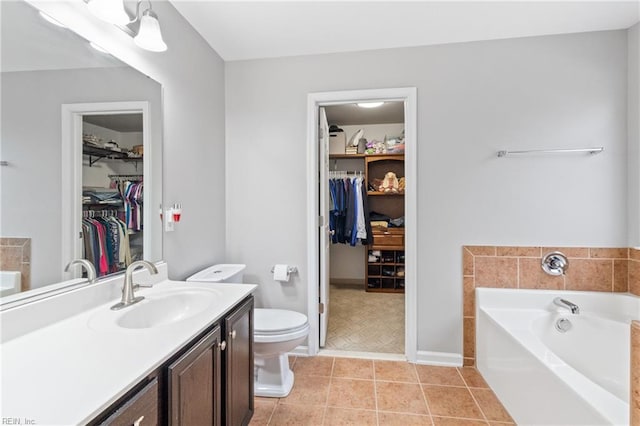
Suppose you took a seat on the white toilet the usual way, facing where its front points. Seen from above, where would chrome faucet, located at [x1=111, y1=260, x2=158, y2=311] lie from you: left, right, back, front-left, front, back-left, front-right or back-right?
back-right

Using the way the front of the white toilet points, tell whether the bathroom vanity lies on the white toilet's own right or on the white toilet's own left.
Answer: on the white toilet's own right
